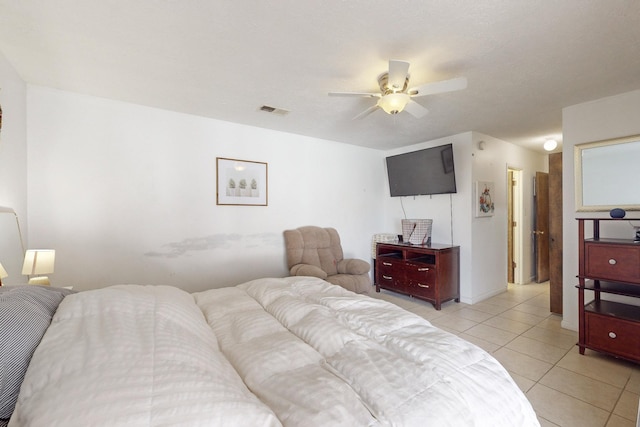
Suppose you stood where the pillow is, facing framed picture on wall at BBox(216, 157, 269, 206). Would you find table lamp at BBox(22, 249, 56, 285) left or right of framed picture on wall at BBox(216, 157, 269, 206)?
left

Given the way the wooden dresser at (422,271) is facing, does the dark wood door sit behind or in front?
behind

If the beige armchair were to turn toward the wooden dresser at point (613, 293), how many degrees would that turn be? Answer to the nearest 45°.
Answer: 0° — it already faces it

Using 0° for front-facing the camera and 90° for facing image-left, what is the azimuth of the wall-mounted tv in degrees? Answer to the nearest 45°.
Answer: approximately 45°

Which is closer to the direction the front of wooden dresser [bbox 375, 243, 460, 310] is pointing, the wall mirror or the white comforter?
the white comforter

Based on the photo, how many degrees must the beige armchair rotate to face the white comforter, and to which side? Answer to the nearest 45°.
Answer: approximately 45° to its right

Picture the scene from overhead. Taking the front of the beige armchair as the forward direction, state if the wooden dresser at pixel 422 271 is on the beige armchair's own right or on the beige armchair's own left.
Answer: on the beige armchair's own left

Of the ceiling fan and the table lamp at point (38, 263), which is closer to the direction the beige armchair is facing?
the ceiling fan
